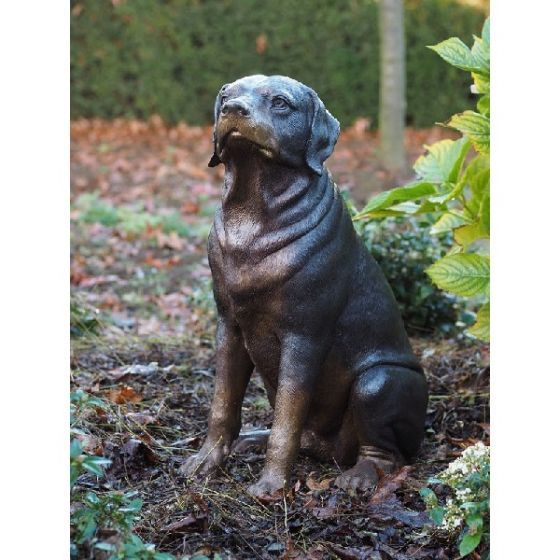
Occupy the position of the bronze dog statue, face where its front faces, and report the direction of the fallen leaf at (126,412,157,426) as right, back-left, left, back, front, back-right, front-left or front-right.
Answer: right

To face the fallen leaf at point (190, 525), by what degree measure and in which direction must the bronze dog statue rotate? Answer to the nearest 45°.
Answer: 0° — it already faces it

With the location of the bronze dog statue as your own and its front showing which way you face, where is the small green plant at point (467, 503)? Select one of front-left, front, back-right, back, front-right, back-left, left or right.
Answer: left

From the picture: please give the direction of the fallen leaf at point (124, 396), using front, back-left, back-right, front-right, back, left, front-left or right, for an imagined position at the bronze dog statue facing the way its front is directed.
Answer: right

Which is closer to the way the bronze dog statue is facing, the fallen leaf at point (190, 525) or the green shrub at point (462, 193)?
the fallen leaf

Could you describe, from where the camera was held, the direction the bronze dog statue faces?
facing the viewer and to the left of the viewer

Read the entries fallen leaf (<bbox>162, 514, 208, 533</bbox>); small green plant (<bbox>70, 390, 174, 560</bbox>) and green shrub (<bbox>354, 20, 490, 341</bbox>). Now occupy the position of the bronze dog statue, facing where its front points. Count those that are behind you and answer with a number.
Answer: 1

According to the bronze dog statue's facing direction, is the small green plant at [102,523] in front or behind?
in front
